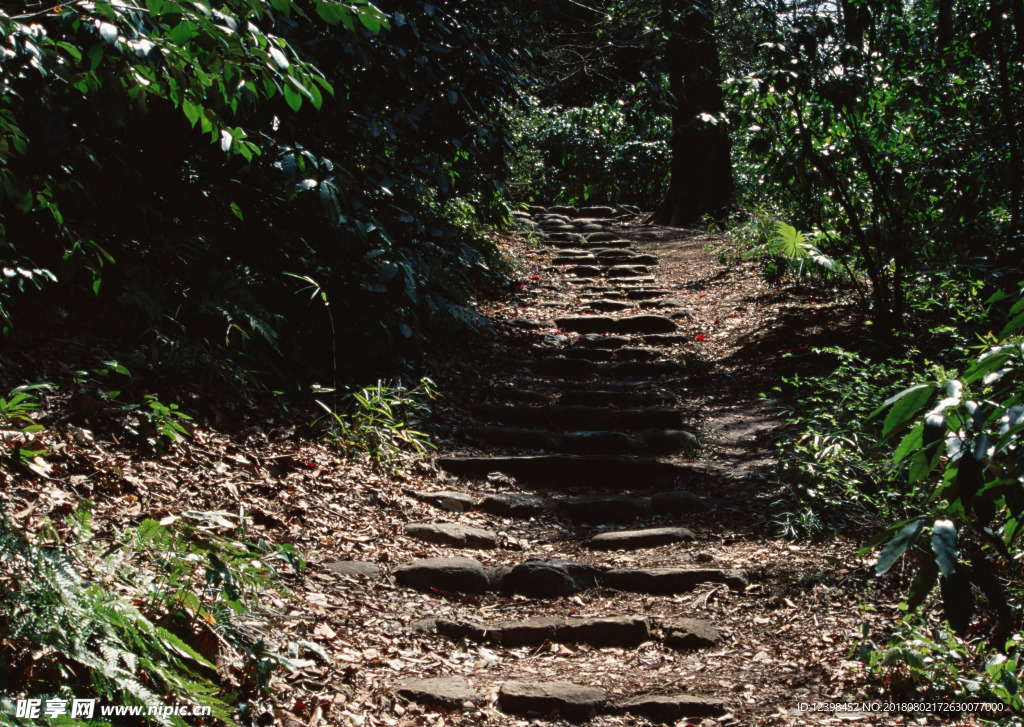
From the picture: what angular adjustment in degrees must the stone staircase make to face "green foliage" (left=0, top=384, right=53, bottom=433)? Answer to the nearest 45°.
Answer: approximately 45° to its right

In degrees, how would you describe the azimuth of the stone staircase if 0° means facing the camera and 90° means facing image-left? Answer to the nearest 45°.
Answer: approximately 0°

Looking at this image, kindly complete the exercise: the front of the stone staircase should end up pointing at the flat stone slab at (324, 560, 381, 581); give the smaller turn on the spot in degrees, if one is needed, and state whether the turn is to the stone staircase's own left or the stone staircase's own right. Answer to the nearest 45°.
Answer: approximately 45° to the stone staircase's own right
